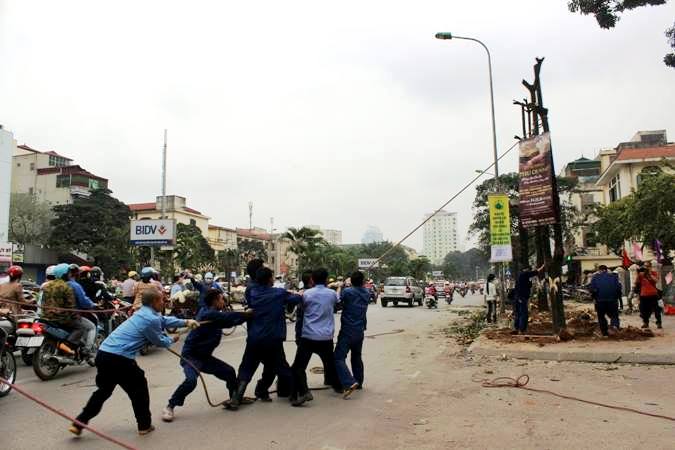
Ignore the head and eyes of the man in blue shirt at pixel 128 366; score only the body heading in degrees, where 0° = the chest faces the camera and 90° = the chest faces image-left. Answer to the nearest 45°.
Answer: approximately 225°

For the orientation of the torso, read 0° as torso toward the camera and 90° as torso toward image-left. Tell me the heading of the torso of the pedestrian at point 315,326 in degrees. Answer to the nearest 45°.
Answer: approximately 180°

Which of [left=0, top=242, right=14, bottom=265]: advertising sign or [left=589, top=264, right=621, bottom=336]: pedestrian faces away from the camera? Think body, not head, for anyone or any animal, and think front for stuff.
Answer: the pedestrian

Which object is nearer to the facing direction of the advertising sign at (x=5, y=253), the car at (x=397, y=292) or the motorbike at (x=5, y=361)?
the motorbike

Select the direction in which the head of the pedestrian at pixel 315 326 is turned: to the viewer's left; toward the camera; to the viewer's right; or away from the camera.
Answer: away from the camera

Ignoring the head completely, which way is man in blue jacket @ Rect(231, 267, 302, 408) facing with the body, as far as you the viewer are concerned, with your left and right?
facing away from the viewer and to the right of the viewer
